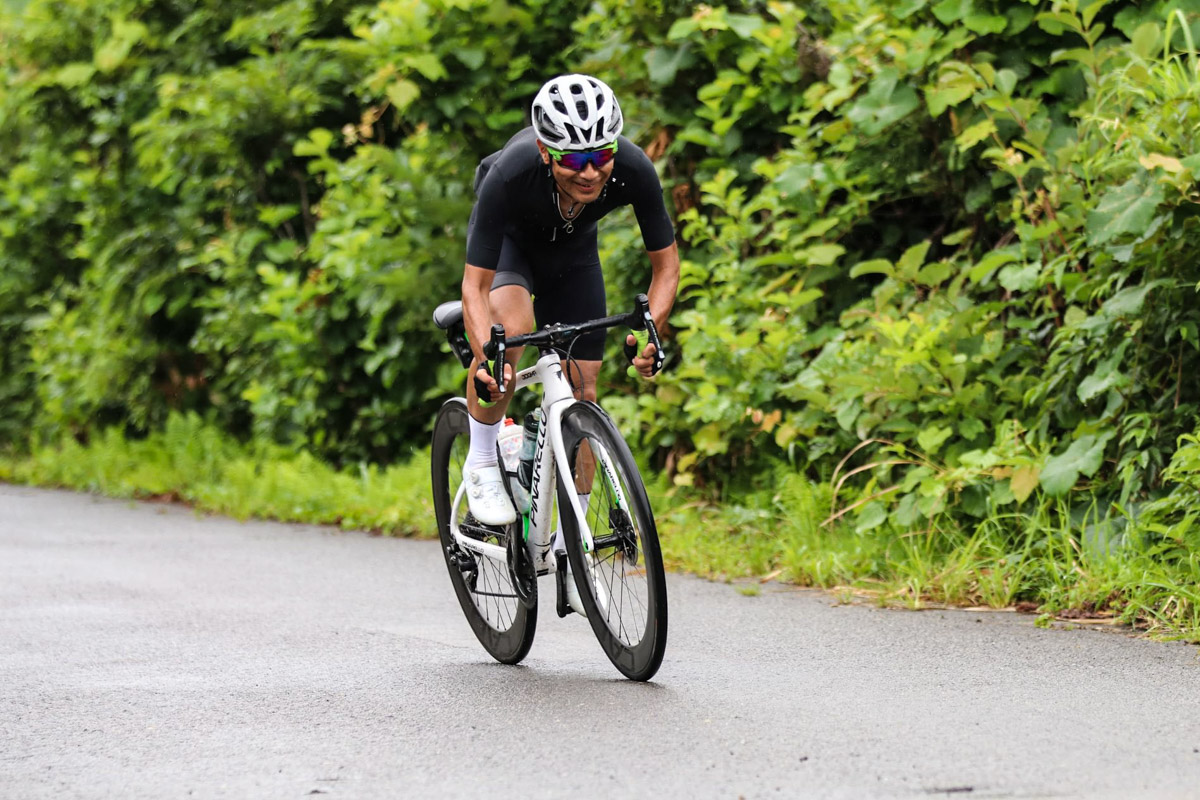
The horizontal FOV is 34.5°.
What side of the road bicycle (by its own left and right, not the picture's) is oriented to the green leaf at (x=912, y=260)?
left

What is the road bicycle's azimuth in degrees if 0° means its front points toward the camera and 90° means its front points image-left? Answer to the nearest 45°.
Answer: approximately 315°

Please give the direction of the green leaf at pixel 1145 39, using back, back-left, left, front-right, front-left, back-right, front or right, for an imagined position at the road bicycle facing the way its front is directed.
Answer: left

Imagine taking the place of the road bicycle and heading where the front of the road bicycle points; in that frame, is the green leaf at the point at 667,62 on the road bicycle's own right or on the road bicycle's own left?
on the road bicycle's own left

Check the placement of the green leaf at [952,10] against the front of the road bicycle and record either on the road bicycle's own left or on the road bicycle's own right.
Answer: on the road bicycle's own left

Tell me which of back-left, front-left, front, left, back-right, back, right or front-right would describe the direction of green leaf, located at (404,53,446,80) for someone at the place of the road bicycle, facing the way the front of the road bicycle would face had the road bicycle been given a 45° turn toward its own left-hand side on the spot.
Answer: left

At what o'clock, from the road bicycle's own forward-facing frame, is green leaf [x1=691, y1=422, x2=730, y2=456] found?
The green leaf is roughly at 8 o'clock from the road bicycle.

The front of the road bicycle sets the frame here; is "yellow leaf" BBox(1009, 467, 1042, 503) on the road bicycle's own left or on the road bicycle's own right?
on the road bicycle's own left

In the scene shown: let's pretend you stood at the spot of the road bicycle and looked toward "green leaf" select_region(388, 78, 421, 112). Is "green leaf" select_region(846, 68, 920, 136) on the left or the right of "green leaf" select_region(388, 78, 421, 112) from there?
right

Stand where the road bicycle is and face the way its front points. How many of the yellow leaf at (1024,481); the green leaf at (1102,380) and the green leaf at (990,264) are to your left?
3

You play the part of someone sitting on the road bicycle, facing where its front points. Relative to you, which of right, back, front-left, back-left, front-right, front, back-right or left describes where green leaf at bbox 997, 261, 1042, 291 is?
left
